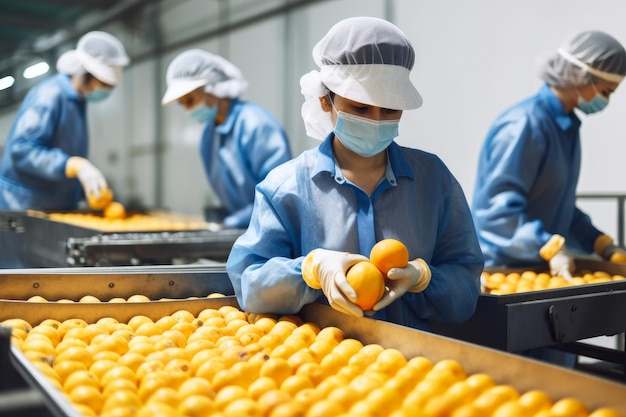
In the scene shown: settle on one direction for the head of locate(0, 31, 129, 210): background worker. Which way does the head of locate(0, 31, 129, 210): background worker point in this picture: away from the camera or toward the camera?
toward the camera

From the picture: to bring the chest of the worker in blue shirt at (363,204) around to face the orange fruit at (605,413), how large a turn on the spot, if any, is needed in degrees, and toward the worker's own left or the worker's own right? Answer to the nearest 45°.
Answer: approximately 45° to the worker's own left

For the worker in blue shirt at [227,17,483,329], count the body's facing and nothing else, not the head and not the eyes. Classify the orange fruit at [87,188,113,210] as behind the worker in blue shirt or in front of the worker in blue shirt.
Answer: behind

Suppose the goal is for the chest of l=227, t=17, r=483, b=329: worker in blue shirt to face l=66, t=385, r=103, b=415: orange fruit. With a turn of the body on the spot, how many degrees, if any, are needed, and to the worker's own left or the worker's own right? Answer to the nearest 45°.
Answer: approximately 45° to the worker's own right

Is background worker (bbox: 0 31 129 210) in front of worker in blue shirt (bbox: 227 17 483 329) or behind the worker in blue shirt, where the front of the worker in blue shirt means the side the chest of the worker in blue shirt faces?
behind

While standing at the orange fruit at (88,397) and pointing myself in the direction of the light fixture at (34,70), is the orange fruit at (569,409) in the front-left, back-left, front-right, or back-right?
back-right

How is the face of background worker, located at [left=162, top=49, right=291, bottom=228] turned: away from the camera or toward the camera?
toward the camera

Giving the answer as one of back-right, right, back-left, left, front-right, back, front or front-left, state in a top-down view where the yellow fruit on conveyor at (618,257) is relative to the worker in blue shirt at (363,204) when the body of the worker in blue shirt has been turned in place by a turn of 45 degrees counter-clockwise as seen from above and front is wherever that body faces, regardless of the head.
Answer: left

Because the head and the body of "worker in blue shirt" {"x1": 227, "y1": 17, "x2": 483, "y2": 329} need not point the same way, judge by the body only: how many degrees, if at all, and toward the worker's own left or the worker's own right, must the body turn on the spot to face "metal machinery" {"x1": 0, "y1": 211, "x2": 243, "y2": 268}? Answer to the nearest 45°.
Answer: approximately 135° to the worker's own right

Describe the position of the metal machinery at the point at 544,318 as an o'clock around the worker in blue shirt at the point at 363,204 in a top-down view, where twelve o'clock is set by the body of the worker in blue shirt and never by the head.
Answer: The metal machinery is roughly at 8 o'clock from the worker in blue shirt.

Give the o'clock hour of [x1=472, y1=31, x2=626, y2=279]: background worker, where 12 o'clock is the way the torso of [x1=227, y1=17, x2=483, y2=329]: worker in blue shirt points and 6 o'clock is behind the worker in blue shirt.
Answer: The background worker is roughly at 7 o'clock from the worker in blue shirt.

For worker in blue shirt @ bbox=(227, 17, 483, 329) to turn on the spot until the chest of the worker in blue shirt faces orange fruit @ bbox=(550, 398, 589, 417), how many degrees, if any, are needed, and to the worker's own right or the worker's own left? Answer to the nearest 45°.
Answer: approximately 45° to the worker's own left

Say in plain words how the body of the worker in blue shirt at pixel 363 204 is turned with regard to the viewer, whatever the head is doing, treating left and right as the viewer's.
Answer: facing the viewer
